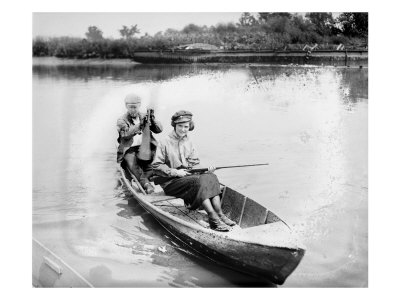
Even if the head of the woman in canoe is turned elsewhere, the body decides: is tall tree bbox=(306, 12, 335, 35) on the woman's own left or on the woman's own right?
on the woman's own left

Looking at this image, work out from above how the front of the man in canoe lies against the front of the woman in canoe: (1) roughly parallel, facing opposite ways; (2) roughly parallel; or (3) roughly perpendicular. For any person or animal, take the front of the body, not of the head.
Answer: roughly parallel

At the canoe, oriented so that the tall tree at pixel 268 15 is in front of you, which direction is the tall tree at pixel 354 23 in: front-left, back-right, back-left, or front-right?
front-right

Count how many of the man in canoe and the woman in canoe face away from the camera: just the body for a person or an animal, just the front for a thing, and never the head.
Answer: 0

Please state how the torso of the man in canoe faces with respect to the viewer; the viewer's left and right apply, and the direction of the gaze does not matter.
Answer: facing the viewer and to the right of the viewer

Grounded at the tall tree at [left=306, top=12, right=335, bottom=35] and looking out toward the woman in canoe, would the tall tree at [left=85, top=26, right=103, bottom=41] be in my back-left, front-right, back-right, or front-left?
front-right
